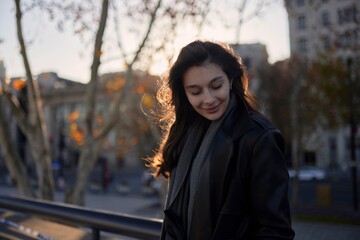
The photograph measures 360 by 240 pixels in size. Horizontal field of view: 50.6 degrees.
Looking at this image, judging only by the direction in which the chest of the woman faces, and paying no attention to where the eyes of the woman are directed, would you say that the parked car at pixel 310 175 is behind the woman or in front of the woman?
behind

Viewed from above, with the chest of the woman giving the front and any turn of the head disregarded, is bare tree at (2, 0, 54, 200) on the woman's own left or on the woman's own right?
on the woman's own right

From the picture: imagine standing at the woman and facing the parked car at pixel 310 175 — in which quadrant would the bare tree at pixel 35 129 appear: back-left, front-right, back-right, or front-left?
front-left

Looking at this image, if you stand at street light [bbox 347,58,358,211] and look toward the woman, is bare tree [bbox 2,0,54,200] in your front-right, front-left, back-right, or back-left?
front-right

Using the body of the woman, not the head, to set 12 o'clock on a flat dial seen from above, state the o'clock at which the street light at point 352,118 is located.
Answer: The street light is roughly at 5 o'clock from the woman.

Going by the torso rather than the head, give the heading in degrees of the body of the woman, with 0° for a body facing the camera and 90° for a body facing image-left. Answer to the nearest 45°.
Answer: approximately 45°
